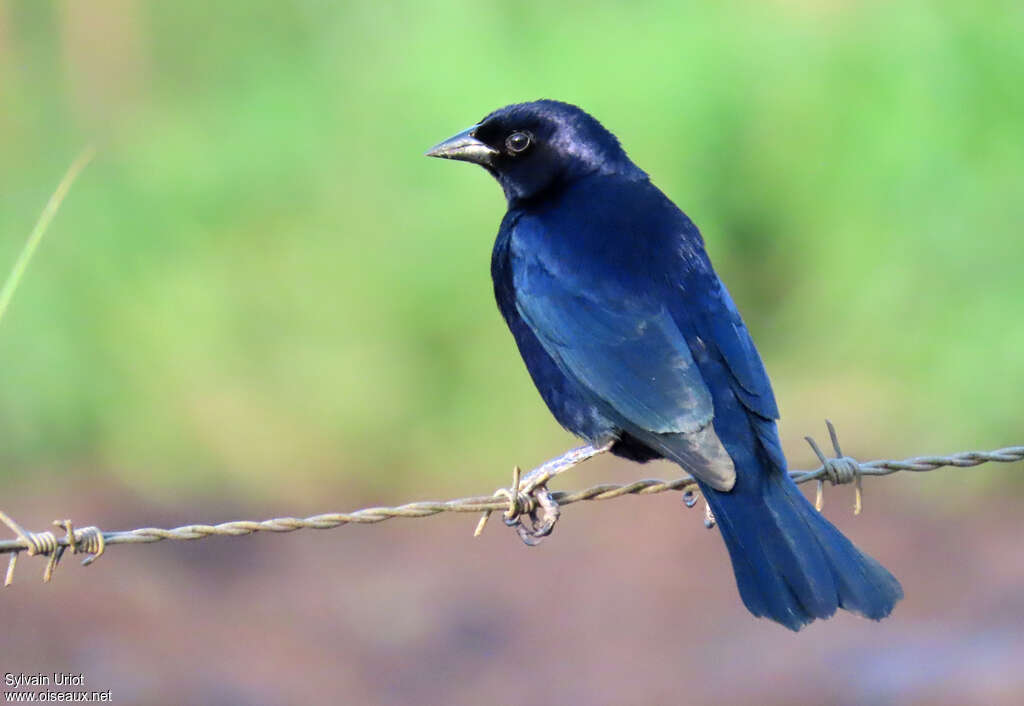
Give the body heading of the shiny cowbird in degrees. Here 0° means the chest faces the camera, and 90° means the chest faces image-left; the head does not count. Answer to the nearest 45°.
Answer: approximately 135°
